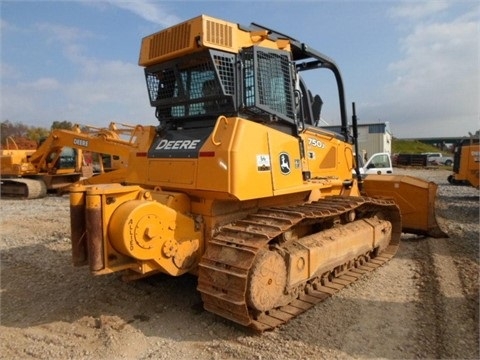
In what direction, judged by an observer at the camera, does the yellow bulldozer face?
facing away from the viewer and to the right of the viewer

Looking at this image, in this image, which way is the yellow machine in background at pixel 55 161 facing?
to the viewer's right

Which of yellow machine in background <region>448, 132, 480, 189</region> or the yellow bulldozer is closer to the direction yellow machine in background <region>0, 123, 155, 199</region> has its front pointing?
the yellow machine in background

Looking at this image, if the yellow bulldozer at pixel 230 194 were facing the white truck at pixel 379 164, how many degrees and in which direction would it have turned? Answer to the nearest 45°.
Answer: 0° — it already faces it

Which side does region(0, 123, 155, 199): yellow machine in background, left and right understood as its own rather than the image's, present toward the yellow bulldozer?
right

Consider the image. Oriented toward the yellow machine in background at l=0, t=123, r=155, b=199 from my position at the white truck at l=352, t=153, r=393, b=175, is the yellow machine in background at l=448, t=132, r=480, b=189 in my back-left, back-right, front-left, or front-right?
back-left

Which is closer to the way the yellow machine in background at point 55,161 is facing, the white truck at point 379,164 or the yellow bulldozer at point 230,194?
the white truck
